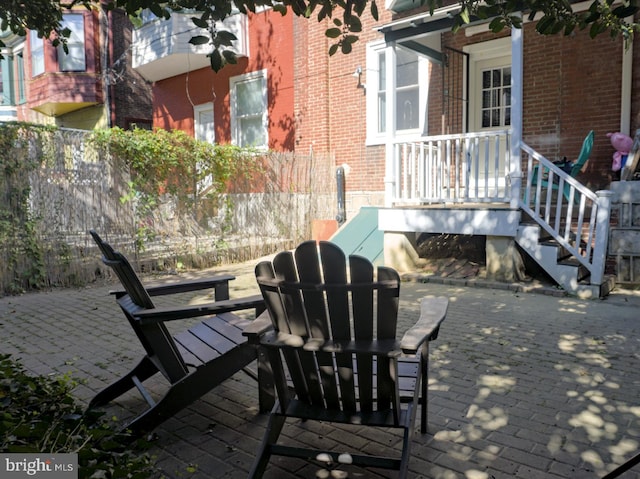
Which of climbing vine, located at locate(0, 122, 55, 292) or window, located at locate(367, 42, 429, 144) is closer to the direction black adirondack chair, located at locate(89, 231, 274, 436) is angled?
the window

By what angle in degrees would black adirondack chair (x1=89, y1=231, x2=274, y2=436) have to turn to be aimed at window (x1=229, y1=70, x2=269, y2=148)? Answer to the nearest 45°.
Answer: approximately 45° to its left

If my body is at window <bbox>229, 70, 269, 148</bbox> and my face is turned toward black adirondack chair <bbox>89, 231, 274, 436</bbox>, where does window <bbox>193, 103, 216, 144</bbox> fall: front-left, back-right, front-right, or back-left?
back-right

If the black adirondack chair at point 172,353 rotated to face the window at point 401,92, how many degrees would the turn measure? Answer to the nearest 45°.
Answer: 0° — it already faces it

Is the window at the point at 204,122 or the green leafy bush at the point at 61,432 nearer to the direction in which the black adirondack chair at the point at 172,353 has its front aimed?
the window

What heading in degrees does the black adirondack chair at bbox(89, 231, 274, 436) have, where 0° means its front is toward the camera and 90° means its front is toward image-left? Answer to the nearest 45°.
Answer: approximately 225°

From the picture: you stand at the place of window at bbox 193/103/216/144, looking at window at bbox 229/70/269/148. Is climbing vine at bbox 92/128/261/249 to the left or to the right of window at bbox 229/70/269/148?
right

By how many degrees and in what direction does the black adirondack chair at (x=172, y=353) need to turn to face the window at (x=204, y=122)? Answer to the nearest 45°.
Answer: approximately 45° to its left
